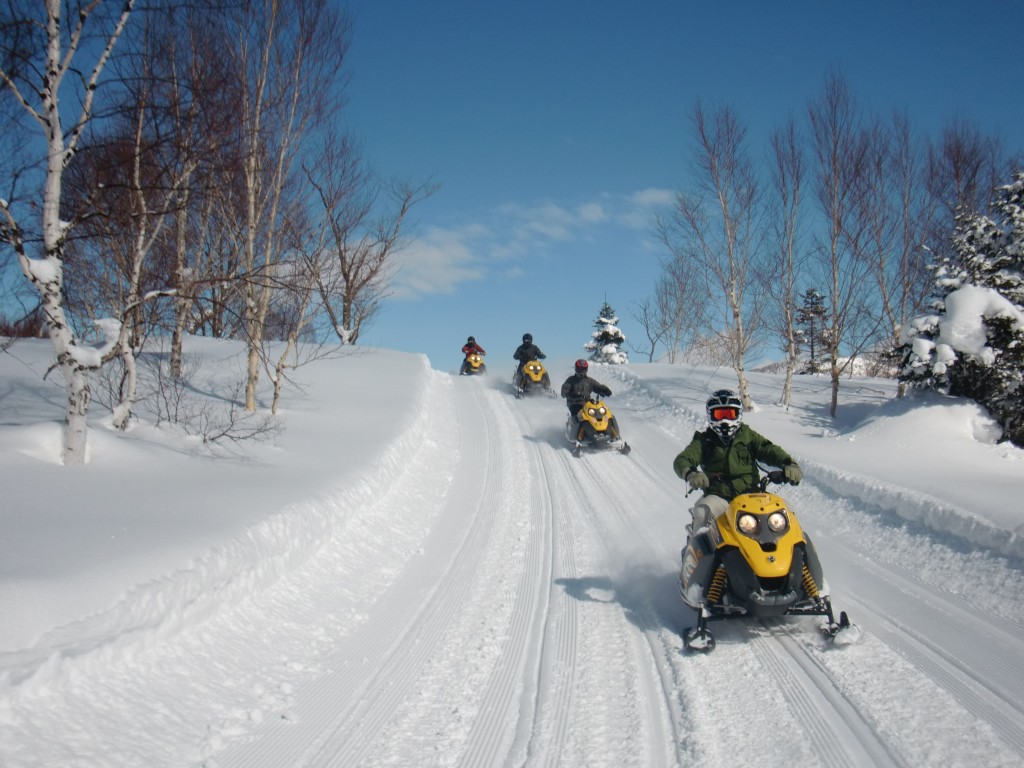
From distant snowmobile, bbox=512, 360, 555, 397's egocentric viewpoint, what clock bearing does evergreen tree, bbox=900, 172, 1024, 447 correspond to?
The evergreen tree is roughly at 10 o'clock from the distant snowmobile.

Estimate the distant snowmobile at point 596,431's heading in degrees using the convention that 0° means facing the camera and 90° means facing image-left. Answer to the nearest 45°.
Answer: approximately 0°

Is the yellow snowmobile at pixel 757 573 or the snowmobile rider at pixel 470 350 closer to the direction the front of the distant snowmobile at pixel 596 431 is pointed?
the yellow snowmobile

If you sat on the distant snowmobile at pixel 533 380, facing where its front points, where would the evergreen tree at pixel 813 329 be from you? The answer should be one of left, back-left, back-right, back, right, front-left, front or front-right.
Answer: back-left

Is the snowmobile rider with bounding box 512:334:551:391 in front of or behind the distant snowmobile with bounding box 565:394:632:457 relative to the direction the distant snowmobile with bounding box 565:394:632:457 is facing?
behind
